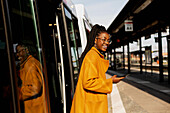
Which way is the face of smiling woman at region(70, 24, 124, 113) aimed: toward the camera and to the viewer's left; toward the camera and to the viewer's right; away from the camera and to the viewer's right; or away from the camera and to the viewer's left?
toward the camera and to the viewer's right

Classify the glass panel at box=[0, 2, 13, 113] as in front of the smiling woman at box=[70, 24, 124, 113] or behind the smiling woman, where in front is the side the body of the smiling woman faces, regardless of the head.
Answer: behind

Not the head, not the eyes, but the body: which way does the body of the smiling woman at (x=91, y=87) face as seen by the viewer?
to the viewer's right
